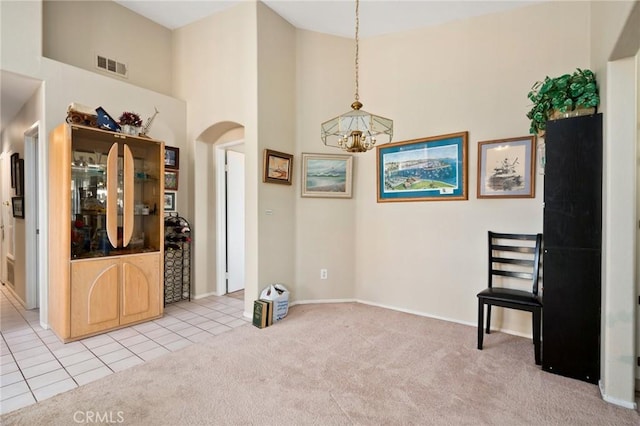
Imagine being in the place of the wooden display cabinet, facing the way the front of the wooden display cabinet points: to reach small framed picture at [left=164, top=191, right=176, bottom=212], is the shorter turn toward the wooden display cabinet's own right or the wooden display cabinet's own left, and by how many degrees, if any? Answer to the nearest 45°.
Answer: approximately 90° to the wooden display cabinet's own left

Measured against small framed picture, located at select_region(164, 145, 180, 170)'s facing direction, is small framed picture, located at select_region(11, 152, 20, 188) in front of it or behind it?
behind

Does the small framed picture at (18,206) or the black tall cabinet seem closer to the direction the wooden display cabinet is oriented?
the black tall cabinet

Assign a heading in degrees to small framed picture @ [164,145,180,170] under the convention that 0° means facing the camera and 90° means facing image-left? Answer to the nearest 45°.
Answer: approximately 315°

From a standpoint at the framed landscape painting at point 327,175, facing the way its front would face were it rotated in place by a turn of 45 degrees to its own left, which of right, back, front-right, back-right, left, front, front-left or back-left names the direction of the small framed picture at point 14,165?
back-right

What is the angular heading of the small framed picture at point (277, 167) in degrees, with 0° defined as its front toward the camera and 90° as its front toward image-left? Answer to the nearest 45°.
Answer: approximately 315°
